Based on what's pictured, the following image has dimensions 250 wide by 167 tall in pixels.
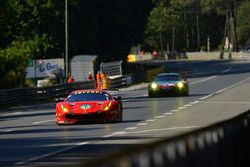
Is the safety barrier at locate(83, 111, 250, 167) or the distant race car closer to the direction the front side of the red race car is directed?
the safety barrier

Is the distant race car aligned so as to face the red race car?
yes

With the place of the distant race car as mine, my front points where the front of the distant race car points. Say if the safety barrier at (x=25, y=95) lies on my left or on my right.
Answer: on my right

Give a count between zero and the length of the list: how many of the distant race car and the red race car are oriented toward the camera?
2

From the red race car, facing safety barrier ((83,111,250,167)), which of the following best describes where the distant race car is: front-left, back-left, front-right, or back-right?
back-left

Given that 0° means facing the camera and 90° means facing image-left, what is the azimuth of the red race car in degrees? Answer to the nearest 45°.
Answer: approximately 0°

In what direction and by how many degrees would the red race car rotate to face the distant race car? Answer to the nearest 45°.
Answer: approximately 180°

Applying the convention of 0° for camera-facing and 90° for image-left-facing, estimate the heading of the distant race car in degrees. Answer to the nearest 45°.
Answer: approximately 0°
